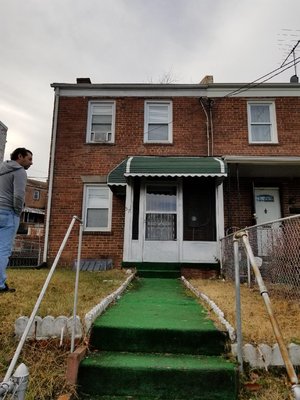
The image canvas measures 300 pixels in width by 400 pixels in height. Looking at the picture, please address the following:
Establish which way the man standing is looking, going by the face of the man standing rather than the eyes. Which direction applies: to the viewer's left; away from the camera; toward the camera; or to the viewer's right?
to the viewer's right

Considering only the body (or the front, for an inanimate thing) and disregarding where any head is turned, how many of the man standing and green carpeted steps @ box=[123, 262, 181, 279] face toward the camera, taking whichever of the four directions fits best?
1

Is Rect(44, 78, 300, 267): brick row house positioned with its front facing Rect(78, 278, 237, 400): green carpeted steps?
yes

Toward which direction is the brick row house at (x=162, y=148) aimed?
toward the camera

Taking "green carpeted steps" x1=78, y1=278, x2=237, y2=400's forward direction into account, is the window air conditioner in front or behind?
behind

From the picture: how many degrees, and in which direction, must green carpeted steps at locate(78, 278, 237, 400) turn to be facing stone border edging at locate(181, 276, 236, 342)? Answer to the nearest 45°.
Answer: approximately 135° to its left

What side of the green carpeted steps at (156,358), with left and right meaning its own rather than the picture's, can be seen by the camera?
front

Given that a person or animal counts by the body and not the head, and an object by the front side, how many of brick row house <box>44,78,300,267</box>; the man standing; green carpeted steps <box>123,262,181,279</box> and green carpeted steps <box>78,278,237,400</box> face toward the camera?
3
